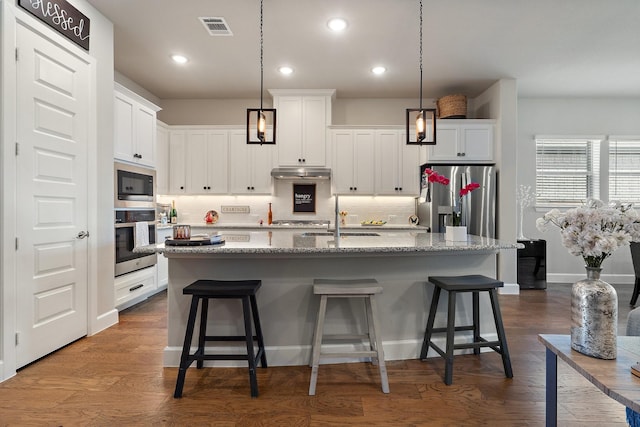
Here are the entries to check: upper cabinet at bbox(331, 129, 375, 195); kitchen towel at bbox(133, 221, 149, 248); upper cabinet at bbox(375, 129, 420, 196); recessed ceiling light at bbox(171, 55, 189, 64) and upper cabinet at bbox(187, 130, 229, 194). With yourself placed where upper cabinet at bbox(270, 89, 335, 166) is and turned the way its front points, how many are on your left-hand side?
2

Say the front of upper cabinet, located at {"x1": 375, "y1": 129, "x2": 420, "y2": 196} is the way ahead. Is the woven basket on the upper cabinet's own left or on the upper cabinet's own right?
on the upper cabinet's own left

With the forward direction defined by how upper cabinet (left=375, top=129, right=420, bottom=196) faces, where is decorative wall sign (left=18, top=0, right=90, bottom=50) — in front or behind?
in front

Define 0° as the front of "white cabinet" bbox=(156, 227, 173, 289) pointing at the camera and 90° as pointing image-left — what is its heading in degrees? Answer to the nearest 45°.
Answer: approximately 315°

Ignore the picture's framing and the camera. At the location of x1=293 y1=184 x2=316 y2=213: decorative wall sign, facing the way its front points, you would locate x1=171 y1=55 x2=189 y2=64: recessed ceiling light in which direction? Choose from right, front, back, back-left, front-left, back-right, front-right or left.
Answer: front-right

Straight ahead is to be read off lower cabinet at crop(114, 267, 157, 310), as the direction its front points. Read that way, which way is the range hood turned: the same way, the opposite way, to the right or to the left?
to the right

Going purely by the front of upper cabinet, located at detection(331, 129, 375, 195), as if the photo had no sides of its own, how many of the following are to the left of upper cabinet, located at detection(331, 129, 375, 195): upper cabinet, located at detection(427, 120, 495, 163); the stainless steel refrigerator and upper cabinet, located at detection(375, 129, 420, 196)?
3

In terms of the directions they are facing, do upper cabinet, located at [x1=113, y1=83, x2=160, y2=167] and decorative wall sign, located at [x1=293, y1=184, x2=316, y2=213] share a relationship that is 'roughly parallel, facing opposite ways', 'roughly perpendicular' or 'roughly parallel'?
roughly perpendicular

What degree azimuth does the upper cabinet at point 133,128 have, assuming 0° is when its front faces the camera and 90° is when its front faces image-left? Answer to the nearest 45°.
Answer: approximately 315°
